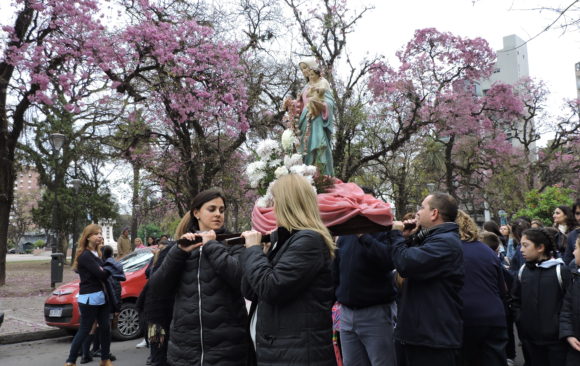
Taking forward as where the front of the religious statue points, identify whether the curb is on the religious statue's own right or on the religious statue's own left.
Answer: on the religious statue's own right

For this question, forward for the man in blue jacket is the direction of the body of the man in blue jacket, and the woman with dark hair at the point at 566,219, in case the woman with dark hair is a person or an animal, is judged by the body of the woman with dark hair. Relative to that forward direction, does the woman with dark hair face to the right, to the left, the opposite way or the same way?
the same way

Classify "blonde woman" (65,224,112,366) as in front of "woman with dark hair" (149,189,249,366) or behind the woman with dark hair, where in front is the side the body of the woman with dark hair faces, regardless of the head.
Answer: behind

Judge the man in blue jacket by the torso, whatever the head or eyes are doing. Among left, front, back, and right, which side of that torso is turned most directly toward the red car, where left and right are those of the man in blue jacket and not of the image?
front

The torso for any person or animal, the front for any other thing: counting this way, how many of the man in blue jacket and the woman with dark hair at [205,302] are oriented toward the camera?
1

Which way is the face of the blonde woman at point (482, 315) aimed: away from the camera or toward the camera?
away from the camera

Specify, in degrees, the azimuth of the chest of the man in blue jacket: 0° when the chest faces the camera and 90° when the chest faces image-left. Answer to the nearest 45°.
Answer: approximately 135°

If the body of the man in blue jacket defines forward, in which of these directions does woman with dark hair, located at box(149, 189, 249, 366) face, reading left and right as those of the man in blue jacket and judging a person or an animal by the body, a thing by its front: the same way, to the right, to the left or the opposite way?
to the left

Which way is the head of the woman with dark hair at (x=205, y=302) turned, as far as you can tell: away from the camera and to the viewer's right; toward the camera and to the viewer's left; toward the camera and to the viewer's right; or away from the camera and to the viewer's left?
toward the camera and to the viewer's right

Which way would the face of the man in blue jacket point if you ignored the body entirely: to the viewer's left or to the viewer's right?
to the viewer's left

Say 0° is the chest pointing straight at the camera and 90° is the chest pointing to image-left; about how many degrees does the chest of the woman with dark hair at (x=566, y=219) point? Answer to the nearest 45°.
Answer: approximately 45°

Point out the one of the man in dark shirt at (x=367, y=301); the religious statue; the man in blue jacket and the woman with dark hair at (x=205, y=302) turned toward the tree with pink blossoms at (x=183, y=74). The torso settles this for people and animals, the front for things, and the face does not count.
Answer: the man in blue jacket

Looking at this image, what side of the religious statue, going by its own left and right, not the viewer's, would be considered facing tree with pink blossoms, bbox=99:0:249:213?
right
